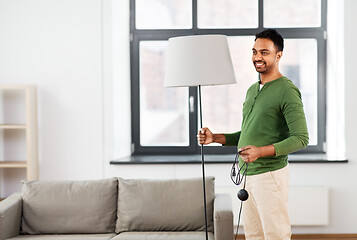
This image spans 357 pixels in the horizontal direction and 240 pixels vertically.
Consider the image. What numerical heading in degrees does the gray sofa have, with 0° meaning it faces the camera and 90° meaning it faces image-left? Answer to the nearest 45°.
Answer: approximately 0°

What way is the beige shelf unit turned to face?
toward the camera

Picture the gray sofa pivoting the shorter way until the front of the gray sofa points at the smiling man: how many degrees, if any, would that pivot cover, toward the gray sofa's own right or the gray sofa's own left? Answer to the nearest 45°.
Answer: approximately 45° to the gray sofa's own left

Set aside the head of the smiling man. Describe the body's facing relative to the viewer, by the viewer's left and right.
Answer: facing the viewer and to the left of the viewer

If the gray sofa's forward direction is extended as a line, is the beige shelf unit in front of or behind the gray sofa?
behind

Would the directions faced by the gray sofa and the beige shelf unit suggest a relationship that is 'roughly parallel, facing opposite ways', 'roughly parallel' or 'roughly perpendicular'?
roughly parallel

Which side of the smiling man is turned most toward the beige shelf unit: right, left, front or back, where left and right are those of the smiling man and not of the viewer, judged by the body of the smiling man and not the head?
right

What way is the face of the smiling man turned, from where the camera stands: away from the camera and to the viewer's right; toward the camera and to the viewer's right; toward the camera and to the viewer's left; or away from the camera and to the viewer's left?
toward the camera and to the viewer's left

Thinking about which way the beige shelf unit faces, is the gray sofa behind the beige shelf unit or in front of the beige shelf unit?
in front

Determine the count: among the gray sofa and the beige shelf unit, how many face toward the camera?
2
